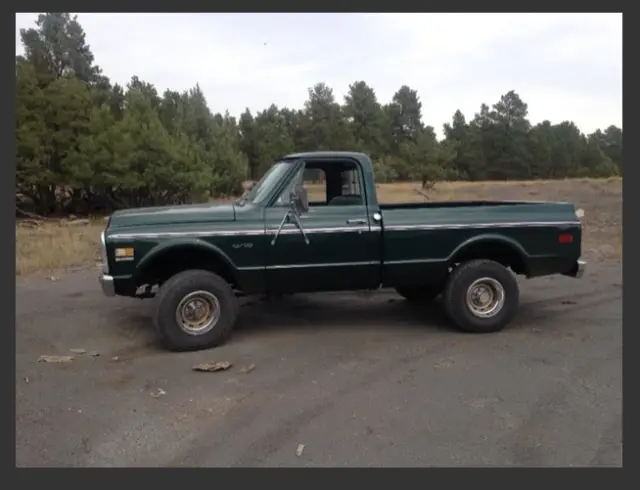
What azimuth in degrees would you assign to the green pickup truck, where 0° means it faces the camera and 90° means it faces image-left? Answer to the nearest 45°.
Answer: approximately 90°
